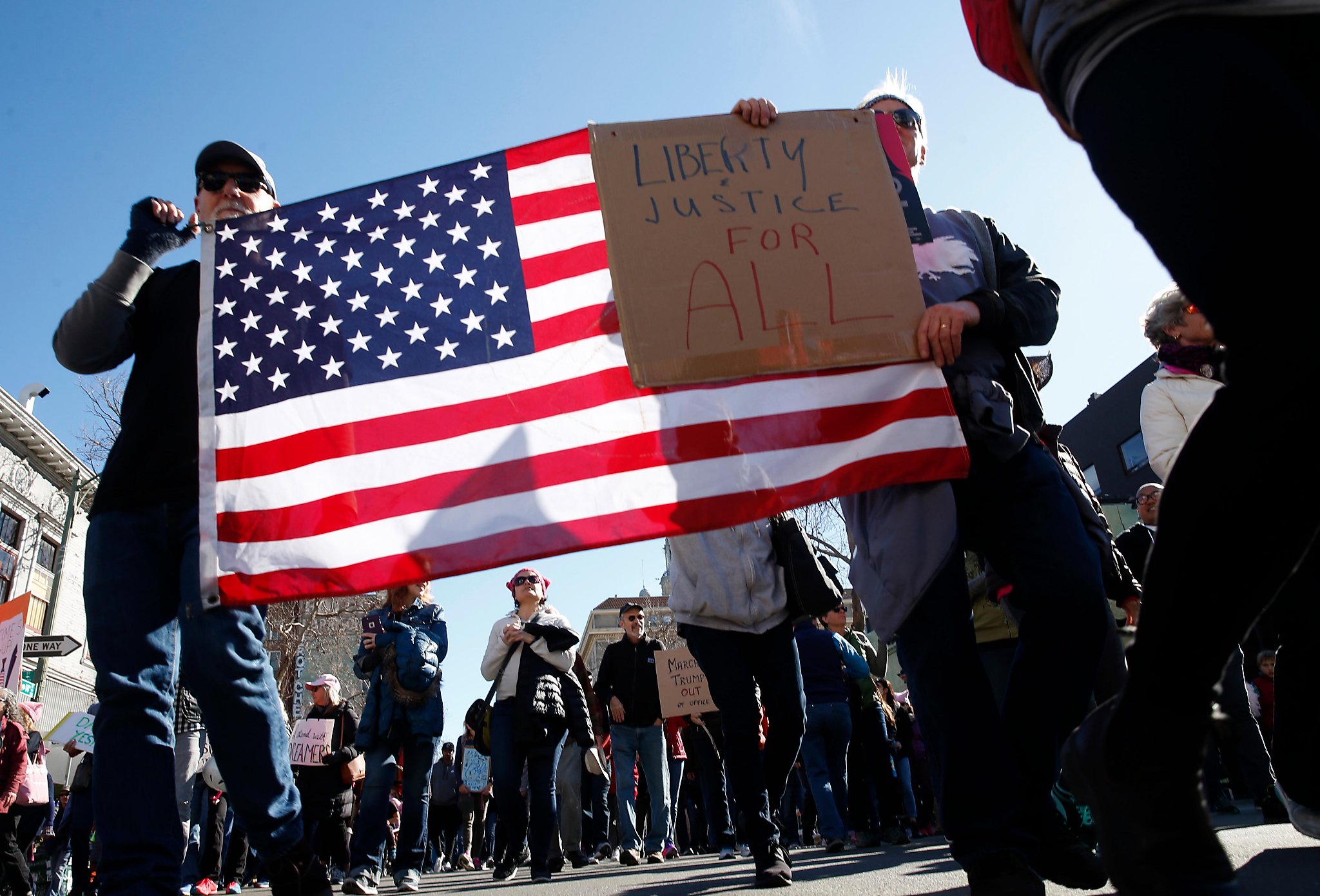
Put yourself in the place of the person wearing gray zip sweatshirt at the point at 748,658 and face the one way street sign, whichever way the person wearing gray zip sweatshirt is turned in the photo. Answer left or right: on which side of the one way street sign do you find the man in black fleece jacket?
right

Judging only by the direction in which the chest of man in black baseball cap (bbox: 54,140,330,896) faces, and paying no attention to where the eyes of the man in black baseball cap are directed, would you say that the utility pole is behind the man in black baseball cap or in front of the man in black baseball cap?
behind

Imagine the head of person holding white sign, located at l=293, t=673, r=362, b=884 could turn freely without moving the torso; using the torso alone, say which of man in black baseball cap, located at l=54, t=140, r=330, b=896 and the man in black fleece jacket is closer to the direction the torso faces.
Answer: the man in black baseball cap
